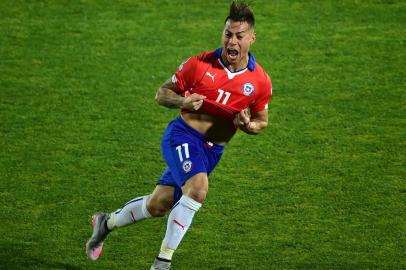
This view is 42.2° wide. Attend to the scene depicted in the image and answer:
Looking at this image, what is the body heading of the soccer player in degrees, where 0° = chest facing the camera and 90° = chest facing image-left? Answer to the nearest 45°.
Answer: approximately 315°
